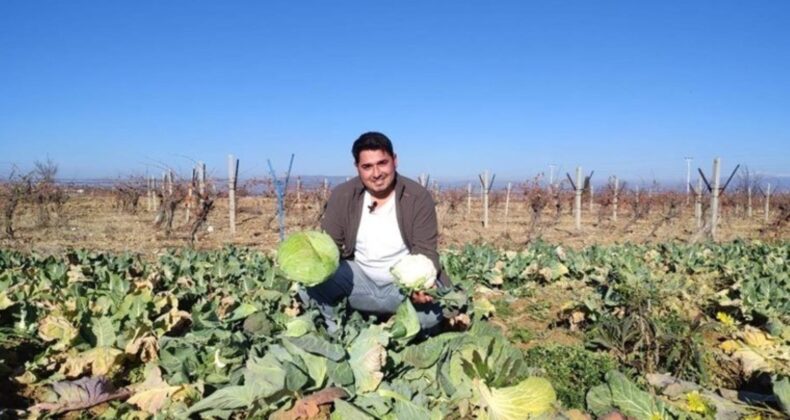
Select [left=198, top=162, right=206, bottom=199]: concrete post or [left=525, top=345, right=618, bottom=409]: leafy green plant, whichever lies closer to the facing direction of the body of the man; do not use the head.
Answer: the leafy green plant

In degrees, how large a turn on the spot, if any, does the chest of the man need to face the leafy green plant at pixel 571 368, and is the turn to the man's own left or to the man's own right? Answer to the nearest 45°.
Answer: approximately 45° to the man's own left

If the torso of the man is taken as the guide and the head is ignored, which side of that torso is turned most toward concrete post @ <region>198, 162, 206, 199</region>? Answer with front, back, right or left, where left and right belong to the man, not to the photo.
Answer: back

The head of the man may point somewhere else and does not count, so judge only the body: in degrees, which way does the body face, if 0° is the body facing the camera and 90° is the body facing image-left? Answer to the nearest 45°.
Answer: approximately 0°
